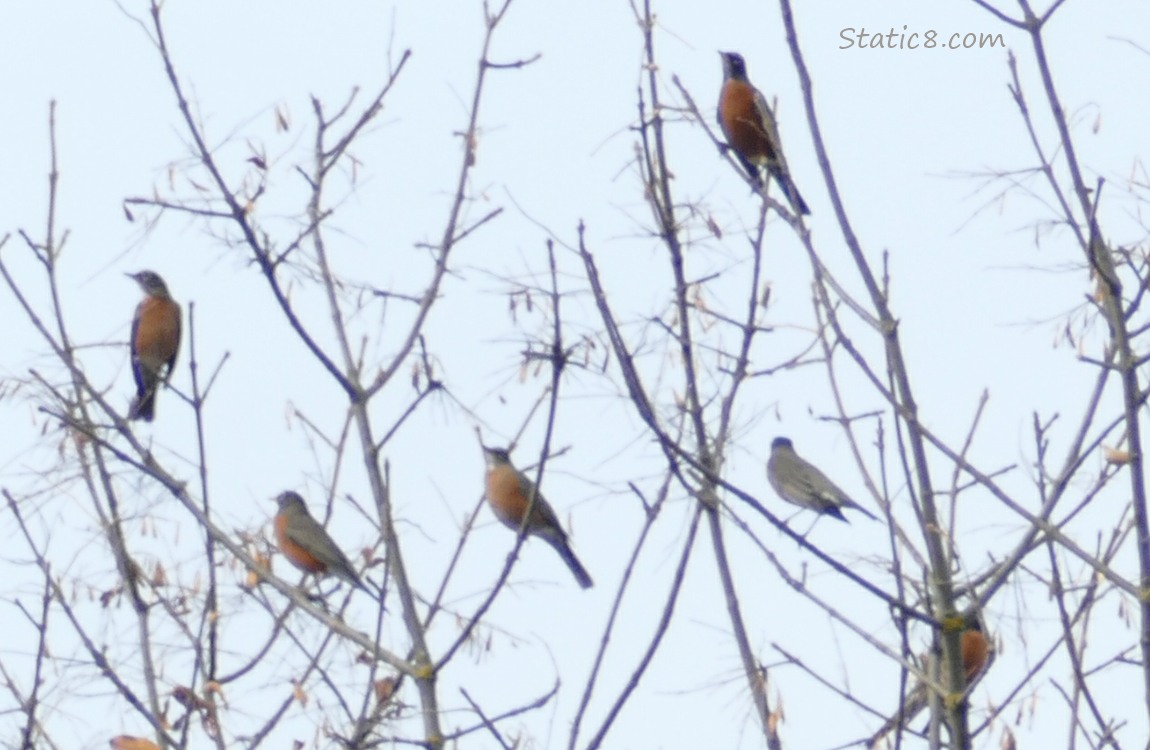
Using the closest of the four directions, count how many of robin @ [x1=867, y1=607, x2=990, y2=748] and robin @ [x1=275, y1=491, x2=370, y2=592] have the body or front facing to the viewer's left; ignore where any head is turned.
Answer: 1

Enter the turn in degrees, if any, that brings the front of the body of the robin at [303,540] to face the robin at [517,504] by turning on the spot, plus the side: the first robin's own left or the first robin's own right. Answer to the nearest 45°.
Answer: approximately 180°

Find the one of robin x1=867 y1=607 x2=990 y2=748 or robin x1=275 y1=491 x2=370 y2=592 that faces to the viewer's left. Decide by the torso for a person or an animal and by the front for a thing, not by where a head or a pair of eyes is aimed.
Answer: robin x1=275 y1=491 x2=370 y2=592

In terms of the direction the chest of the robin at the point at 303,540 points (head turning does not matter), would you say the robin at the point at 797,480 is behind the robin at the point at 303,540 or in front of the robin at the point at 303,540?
behind

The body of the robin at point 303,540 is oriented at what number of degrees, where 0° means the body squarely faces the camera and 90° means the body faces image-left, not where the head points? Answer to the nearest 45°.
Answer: approximately 90°
